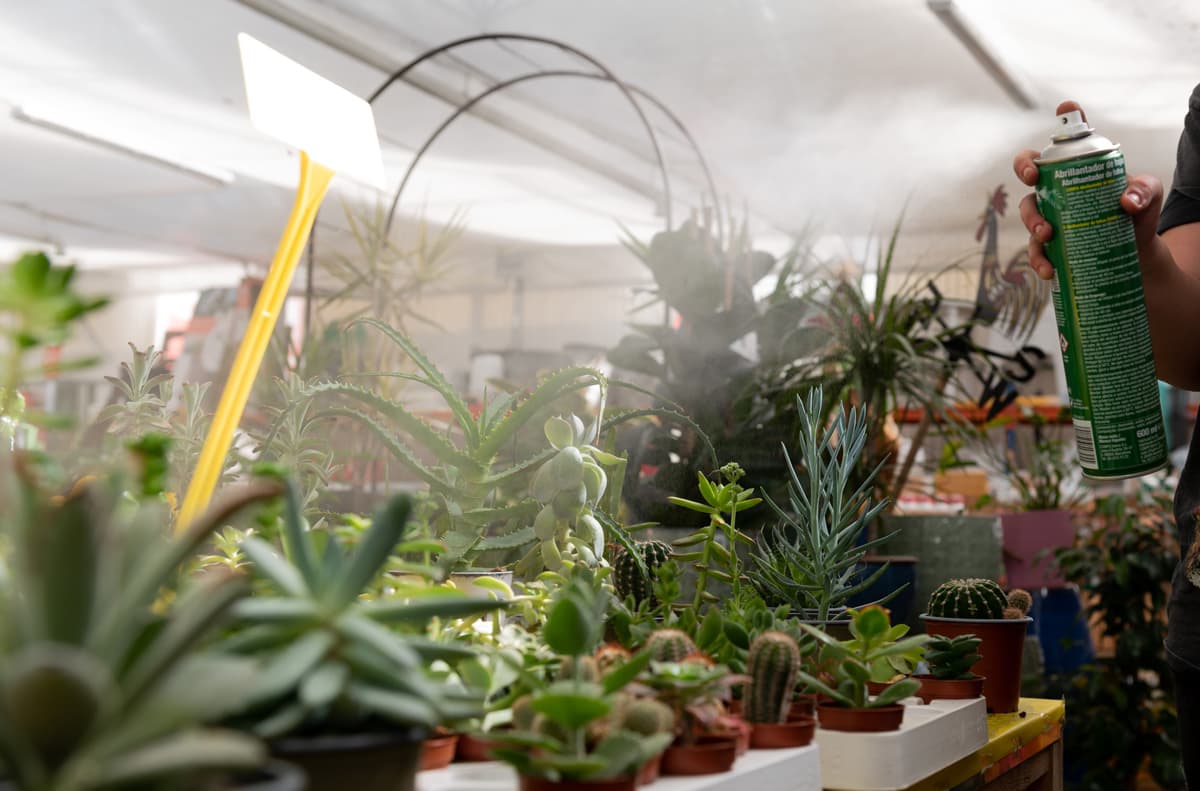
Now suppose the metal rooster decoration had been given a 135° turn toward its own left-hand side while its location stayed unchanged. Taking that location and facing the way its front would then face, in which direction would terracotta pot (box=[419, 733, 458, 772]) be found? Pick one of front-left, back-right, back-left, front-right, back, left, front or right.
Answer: front-right

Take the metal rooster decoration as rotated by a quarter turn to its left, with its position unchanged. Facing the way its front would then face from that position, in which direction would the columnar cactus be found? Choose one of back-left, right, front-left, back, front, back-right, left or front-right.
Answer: front

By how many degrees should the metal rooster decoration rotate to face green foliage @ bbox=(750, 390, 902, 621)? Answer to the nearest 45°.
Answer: approximately 90° to its left

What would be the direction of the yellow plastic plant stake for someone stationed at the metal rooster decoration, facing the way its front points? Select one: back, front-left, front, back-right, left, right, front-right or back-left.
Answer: left

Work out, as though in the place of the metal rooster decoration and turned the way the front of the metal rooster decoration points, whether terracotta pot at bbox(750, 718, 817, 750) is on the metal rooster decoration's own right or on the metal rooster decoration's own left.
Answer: on the metal rooster decoration's own left

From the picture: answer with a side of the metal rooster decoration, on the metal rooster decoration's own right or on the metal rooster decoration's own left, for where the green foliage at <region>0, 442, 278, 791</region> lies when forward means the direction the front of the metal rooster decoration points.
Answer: on the metal rooster decoration's own left

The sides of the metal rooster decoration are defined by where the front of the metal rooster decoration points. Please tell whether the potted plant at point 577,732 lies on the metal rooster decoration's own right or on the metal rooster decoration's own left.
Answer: on the metal rooster decoration's own left

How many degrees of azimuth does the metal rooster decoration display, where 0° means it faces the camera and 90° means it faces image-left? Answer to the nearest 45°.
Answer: approximately 90°

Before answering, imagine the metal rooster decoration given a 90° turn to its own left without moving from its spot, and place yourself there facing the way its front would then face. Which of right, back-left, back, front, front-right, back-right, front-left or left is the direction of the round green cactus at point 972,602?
front

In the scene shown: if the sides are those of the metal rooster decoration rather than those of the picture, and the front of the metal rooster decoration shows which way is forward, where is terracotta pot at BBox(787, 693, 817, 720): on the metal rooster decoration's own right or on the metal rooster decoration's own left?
on the metal rooster decoration's own left

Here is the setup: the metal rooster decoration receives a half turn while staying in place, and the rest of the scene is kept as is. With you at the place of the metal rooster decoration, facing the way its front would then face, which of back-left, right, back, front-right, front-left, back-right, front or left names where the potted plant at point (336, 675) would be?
right

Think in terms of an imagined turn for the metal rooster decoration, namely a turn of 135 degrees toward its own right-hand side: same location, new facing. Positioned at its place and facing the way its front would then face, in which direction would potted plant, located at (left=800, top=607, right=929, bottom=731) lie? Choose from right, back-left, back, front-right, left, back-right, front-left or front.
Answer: back-right

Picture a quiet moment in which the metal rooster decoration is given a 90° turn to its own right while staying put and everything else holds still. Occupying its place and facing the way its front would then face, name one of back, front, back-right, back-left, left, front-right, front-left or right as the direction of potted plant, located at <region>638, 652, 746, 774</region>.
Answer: back

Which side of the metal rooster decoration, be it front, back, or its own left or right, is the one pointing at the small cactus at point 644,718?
left

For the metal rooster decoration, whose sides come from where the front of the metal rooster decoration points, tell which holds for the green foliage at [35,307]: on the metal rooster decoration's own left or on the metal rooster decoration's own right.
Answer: on the metal rooster decoration's own left

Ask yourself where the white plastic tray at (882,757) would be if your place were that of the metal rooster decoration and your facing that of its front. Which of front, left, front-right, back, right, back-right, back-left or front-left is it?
left
